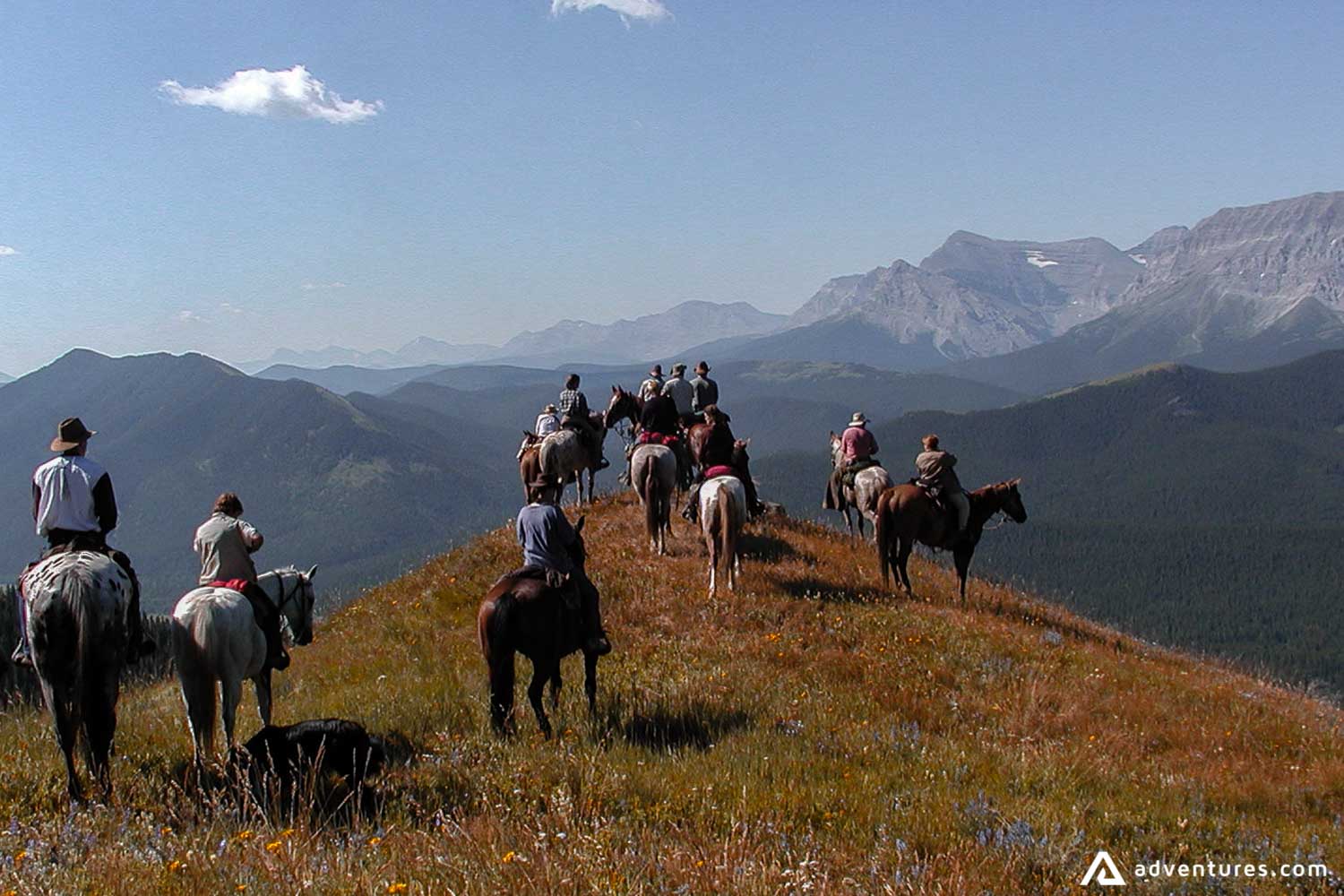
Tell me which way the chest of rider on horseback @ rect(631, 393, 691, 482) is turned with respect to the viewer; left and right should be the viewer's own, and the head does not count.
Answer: facing away from the viewer

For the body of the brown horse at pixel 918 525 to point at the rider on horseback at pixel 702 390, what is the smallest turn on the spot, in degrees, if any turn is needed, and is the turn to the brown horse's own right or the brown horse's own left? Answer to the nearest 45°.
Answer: approximately 135° to the brown horse's own left

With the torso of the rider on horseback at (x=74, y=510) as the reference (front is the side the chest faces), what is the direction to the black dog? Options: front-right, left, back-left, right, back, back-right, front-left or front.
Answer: back-right

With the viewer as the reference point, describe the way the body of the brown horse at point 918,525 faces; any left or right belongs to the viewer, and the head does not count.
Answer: facing to the right of the viewer

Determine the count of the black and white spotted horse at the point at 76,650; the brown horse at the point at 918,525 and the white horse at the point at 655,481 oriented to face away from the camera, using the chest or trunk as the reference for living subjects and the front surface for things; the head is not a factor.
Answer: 2

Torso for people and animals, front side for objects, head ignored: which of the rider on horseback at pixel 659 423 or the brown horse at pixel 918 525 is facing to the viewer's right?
the brown horse

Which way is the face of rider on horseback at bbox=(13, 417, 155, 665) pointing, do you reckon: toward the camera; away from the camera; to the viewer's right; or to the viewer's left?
away from the camera

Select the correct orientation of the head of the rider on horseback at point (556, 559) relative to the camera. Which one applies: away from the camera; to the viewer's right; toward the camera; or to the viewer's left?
away from the camera

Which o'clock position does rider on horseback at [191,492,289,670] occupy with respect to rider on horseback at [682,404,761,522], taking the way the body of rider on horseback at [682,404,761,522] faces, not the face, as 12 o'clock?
rider on horseback at [191,492,289,670] is roughly at 7 o'clock from rider on horseback at [682,404,761,522].

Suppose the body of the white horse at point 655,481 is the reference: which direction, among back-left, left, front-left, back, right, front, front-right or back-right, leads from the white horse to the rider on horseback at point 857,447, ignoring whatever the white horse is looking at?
front-right

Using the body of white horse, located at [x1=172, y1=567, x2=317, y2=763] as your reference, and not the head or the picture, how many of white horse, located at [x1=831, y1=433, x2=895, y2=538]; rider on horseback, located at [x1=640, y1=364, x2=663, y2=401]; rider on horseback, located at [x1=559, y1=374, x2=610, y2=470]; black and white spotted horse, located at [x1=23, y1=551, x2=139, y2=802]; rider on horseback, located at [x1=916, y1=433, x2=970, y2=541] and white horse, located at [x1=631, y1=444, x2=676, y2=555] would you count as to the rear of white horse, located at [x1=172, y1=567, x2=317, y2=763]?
1

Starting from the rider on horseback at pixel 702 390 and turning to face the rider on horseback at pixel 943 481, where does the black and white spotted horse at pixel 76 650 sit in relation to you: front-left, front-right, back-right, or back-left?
front-right

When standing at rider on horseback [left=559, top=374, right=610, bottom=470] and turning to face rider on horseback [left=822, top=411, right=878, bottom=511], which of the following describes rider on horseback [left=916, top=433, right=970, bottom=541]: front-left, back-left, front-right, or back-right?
front-right

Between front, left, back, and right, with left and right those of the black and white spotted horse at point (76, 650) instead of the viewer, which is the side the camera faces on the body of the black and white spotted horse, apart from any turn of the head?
back

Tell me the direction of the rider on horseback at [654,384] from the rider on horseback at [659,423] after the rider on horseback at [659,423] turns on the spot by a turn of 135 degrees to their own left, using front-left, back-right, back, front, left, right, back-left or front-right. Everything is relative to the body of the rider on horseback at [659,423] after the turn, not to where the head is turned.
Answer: back-right

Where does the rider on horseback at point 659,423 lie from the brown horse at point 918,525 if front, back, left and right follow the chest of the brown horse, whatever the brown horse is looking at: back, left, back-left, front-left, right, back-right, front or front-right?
back

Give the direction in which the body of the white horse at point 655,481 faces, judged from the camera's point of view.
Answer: away from the camera

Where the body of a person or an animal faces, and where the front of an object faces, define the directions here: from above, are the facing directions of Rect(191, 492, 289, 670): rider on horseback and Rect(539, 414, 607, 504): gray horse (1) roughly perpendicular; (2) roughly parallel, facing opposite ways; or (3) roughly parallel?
roughly parallel

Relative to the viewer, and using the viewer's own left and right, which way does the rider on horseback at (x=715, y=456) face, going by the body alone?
facing away from the viewer

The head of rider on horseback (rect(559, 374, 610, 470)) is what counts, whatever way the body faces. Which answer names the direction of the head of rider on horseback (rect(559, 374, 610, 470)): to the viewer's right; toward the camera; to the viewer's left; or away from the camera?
away from the camera
